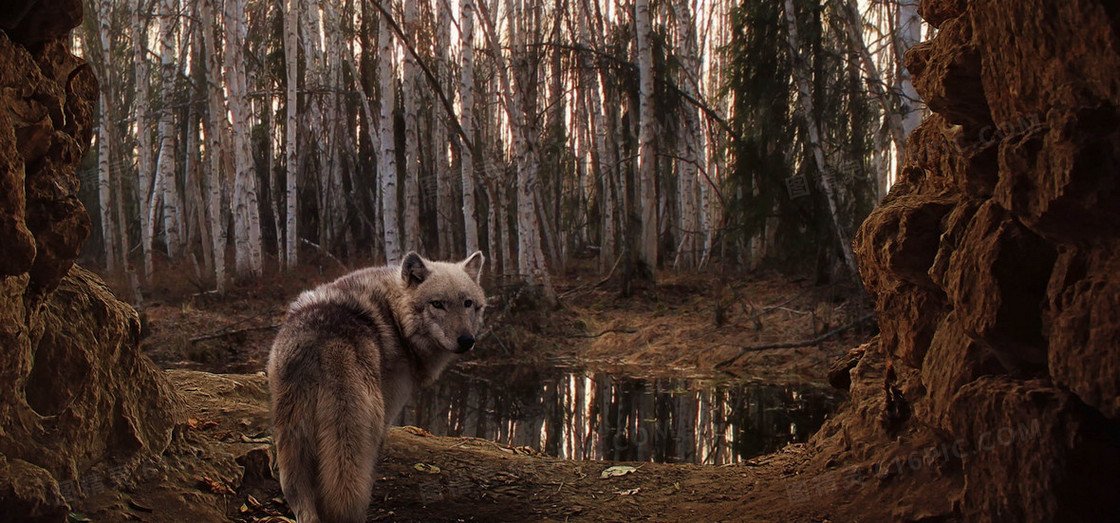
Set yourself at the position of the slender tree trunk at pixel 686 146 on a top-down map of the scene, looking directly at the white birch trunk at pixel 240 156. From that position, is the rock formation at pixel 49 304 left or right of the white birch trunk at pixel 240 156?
left

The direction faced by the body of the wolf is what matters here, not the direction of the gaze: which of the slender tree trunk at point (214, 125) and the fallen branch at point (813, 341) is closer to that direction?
the fallen branch

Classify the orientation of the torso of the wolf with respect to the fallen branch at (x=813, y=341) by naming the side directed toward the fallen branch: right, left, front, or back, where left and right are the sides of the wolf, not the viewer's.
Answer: front

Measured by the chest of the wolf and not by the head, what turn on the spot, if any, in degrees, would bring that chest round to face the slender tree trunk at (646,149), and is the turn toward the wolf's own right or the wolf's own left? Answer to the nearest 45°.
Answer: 0° — it already faces it

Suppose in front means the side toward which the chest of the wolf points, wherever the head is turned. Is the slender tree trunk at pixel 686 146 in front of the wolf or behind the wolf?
in front

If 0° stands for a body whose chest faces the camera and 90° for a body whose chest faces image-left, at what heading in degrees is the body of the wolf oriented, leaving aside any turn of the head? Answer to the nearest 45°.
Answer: approximately 225°

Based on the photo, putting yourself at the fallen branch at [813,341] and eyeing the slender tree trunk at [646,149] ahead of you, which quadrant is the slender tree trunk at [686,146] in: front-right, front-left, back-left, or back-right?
front-right

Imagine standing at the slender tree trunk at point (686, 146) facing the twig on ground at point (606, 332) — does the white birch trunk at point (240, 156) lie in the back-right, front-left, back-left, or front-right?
front-right

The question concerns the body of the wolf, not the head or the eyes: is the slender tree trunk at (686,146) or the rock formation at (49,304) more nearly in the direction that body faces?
the slender tree trunk

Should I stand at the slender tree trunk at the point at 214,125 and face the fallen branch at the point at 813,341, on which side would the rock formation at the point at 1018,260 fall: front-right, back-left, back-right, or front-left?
front-right

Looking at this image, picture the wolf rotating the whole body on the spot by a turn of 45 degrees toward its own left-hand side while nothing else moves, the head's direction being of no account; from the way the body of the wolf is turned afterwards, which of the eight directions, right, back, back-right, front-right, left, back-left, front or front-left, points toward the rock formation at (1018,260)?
back-right

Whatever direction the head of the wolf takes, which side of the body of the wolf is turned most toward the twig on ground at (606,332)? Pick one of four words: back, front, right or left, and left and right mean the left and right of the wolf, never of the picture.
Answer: front

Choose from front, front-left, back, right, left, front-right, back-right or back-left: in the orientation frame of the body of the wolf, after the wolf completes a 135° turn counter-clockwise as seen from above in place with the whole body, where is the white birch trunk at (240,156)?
right
